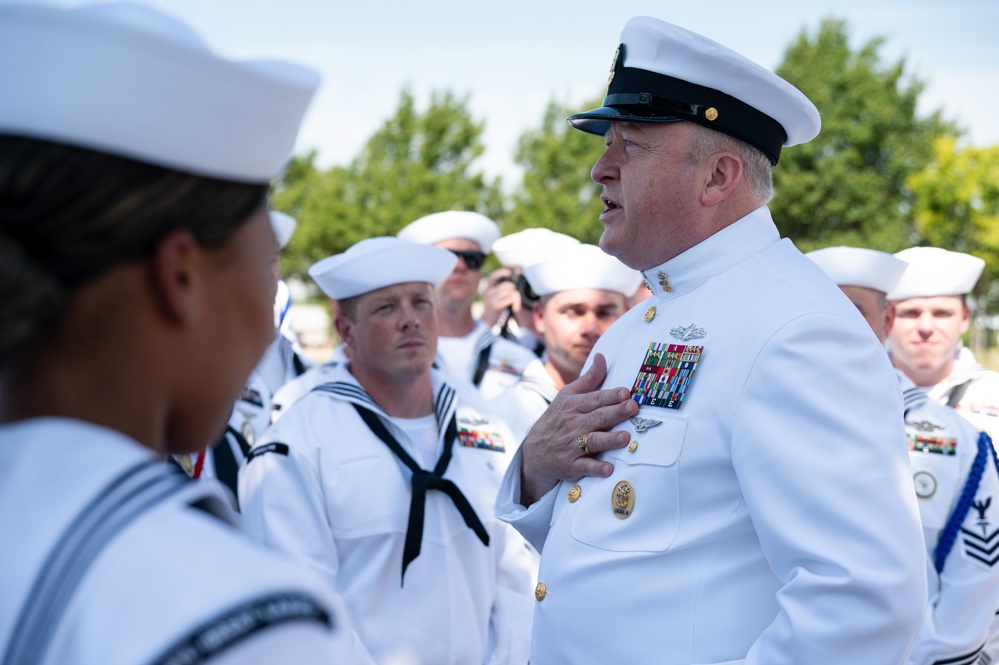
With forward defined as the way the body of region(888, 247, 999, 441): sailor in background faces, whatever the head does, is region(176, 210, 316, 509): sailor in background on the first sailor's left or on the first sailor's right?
on the first sailor's right

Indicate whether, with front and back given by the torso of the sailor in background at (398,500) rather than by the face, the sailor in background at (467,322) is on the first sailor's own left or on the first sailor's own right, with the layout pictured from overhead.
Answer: on the first sailor's own left

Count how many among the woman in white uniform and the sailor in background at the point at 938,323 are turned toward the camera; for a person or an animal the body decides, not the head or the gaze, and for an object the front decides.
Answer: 1

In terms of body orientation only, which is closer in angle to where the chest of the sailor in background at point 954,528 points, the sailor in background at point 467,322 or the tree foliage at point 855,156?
the sailor in background

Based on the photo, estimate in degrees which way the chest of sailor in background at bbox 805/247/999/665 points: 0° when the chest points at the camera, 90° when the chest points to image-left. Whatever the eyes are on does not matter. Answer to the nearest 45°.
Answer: approximately 45°

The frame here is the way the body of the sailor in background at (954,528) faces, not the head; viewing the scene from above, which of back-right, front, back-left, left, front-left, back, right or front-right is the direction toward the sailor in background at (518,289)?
right

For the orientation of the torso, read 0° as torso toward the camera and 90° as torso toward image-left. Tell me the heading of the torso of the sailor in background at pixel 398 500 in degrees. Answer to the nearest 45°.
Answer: approximately 315°

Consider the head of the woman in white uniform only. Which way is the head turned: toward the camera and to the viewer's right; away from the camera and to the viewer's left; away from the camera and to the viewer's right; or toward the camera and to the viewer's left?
away from the camera and to the viewer's right

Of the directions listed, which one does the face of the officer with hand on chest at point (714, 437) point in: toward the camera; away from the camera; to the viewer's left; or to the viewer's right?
to the viewer's left

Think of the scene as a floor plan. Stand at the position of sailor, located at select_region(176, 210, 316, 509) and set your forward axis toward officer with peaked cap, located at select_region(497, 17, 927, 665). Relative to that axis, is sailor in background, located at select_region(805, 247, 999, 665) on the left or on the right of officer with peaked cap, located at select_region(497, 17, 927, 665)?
left

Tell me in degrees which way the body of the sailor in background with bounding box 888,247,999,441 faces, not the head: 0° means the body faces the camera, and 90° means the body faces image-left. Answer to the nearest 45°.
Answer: approximately 0°

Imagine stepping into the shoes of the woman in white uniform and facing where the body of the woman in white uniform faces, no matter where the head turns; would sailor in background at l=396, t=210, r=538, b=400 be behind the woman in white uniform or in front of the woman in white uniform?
in front

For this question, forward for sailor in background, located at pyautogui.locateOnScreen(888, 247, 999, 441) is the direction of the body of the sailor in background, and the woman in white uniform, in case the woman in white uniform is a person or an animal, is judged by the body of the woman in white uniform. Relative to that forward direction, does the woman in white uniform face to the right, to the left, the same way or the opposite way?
the opposite way

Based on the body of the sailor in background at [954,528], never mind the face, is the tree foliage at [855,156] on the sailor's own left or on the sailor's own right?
on the sailor's own right
